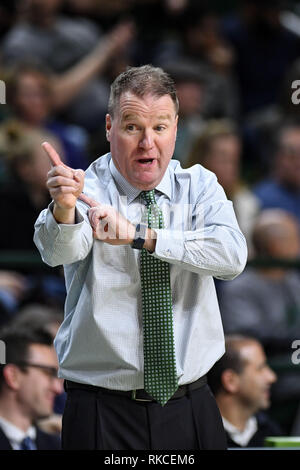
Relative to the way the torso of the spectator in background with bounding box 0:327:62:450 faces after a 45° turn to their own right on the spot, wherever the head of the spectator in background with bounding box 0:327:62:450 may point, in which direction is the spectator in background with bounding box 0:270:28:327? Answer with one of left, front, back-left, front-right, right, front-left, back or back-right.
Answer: back

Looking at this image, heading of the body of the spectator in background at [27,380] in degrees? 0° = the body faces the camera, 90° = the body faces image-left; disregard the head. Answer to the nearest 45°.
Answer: approximately 315°

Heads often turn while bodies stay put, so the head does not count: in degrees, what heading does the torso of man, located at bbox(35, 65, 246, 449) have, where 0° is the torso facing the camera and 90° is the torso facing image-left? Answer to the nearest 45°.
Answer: approximately 0°

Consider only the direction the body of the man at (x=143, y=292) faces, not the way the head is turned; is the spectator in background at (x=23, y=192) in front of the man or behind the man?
behind
